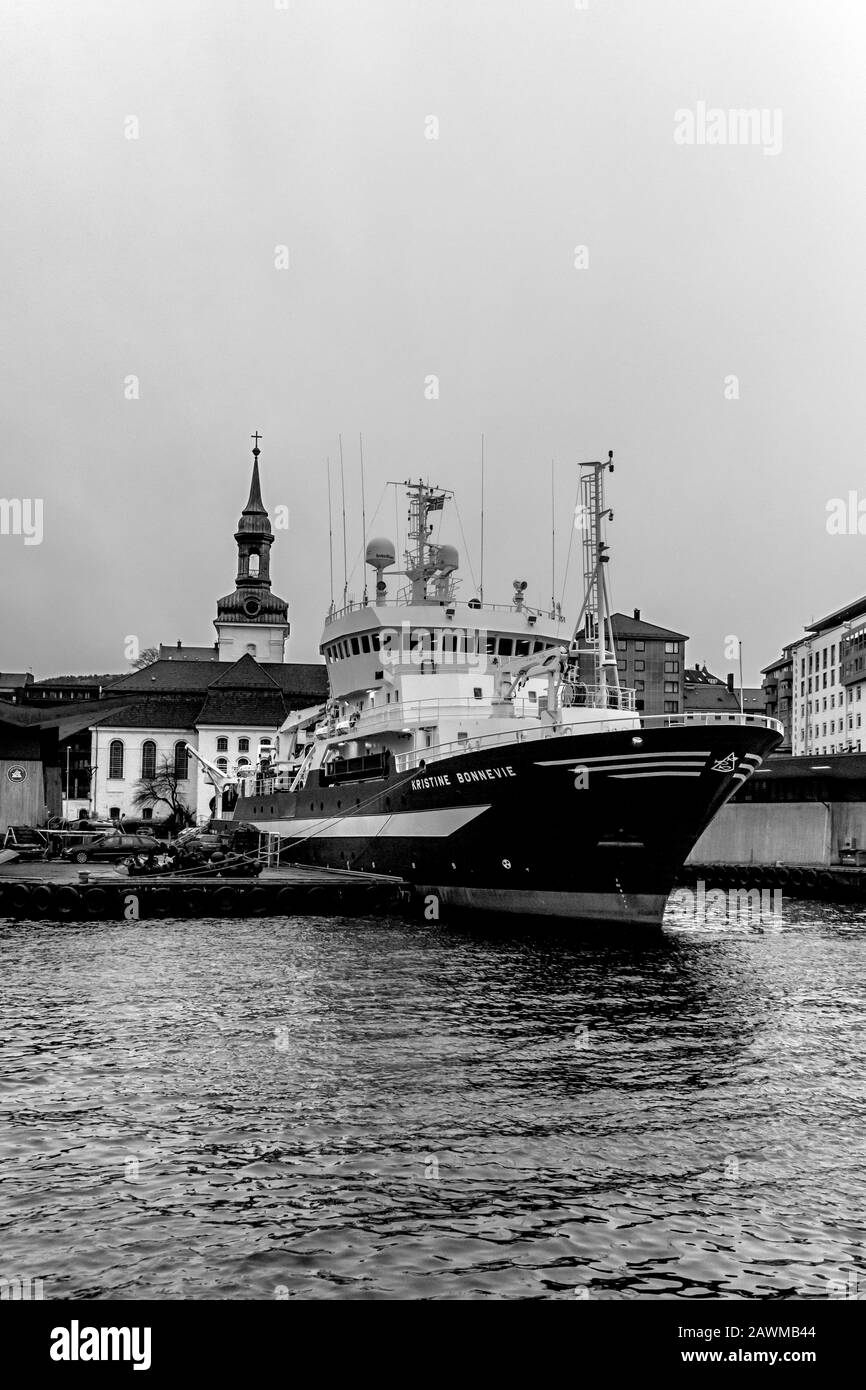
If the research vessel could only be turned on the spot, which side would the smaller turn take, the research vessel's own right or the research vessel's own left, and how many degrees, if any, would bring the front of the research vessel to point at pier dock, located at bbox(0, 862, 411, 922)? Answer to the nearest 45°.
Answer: approximately 135° to the research vessel's own right

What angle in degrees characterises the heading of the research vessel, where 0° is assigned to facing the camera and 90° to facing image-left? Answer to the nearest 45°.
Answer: approximately 315°
